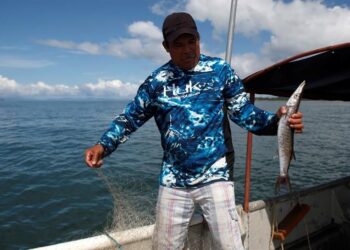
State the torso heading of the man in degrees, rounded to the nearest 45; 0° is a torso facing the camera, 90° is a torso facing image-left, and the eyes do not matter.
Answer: approximately 0°
